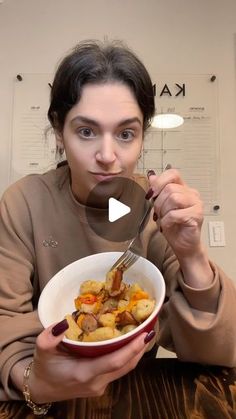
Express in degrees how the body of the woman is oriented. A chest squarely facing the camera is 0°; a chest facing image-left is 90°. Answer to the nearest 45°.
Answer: approximately 0°

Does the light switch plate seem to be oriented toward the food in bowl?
yes

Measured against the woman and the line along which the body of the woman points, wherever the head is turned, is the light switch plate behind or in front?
behind

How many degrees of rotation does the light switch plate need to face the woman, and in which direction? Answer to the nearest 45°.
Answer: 0° — it already faces them

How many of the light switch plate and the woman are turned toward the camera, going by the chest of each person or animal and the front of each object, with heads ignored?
2

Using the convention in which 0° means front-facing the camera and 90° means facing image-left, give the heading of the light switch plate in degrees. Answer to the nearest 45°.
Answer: approximately 0°
